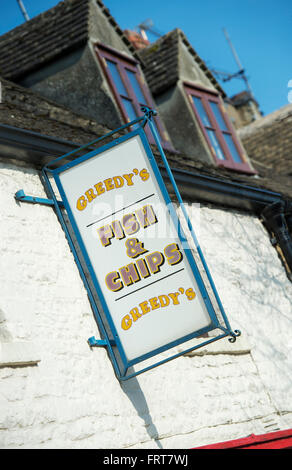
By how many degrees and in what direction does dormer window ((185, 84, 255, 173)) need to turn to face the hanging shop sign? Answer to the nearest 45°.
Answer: approximately 45° to its right

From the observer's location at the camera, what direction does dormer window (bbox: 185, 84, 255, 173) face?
facing the viewer and to the right of the viewer
